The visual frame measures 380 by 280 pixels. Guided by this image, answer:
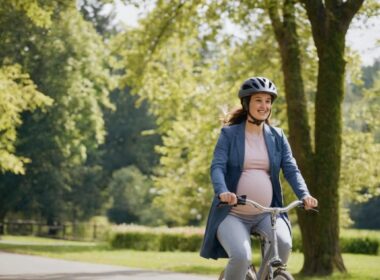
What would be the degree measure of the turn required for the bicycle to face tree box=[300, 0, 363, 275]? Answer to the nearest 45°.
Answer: approximately 135° to its left

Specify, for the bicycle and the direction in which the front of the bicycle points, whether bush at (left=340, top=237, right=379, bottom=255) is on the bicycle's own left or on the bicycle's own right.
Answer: on the bicycle's own left

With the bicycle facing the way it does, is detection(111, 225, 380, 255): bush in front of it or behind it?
behind

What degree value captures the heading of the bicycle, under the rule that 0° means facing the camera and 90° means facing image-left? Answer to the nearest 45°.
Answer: approximately 315°

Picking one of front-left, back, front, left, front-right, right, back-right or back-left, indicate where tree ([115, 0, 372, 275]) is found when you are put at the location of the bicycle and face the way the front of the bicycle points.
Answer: back-left
